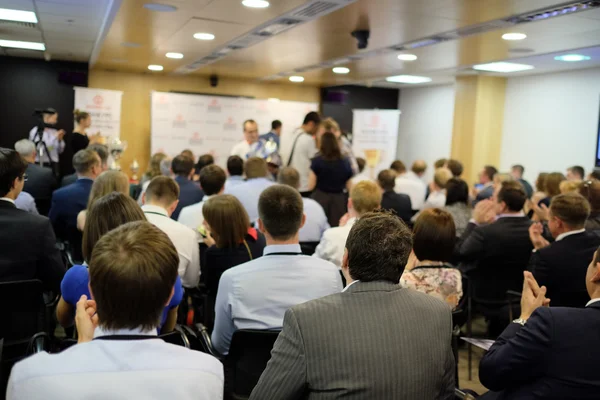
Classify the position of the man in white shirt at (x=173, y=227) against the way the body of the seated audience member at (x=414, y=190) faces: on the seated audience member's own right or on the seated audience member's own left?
on the seated audience member's own left

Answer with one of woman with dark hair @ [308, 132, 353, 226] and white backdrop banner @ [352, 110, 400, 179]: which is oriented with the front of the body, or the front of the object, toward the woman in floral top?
the white backdrop banner

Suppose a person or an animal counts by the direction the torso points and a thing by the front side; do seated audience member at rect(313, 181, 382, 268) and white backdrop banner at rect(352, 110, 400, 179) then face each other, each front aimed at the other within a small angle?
yes

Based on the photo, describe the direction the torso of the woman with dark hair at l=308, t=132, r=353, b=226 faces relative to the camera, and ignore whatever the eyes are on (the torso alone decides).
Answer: away from the camera

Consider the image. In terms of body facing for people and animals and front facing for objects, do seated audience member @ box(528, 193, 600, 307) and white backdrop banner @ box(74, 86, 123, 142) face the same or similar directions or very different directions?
very different directions

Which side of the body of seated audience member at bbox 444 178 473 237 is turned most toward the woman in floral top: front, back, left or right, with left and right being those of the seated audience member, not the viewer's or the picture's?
back

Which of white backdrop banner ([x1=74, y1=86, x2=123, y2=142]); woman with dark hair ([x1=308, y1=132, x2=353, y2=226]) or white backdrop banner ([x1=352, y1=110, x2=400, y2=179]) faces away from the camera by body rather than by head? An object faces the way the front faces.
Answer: the woman with dark hair

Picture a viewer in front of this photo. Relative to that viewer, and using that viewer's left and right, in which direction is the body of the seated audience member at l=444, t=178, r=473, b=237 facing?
facing away from the viewer

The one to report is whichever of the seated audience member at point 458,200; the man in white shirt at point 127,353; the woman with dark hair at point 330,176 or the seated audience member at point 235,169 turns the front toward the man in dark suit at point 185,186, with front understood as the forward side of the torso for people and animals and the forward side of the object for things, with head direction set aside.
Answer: the man in white shirt

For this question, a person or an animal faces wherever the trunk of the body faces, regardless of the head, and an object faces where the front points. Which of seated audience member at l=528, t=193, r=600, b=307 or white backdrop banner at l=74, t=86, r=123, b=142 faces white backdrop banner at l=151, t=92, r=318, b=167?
the seated audience member

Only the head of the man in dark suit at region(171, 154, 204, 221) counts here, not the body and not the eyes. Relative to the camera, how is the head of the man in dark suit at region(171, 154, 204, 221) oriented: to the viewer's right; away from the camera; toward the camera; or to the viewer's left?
away from the camera

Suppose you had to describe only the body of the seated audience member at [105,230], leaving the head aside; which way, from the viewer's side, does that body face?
away from the camera

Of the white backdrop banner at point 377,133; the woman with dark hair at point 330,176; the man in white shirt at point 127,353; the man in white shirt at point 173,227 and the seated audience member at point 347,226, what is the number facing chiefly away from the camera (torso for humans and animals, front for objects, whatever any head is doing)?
4

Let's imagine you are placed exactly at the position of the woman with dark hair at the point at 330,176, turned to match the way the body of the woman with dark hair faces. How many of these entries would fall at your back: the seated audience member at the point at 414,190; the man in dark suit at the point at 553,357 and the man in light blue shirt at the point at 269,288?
2

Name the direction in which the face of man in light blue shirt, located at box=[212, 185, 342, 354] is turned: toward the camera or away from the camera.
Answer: away from the camera

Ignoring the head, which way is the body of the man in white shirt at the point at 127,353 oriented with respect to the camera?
away from the camera

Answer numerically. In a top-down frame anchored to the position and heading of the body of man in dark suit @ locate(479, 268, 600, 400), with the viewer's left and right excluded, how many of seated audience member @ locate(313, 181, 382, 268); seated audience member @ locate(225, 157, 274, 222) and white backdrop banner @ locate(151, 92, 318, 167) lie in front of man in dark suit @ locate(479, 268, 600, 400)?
3

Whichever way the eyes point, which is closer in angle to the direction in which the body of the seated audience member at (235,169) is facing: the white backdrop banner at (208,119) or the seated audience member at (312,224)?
the white backdrop banner
